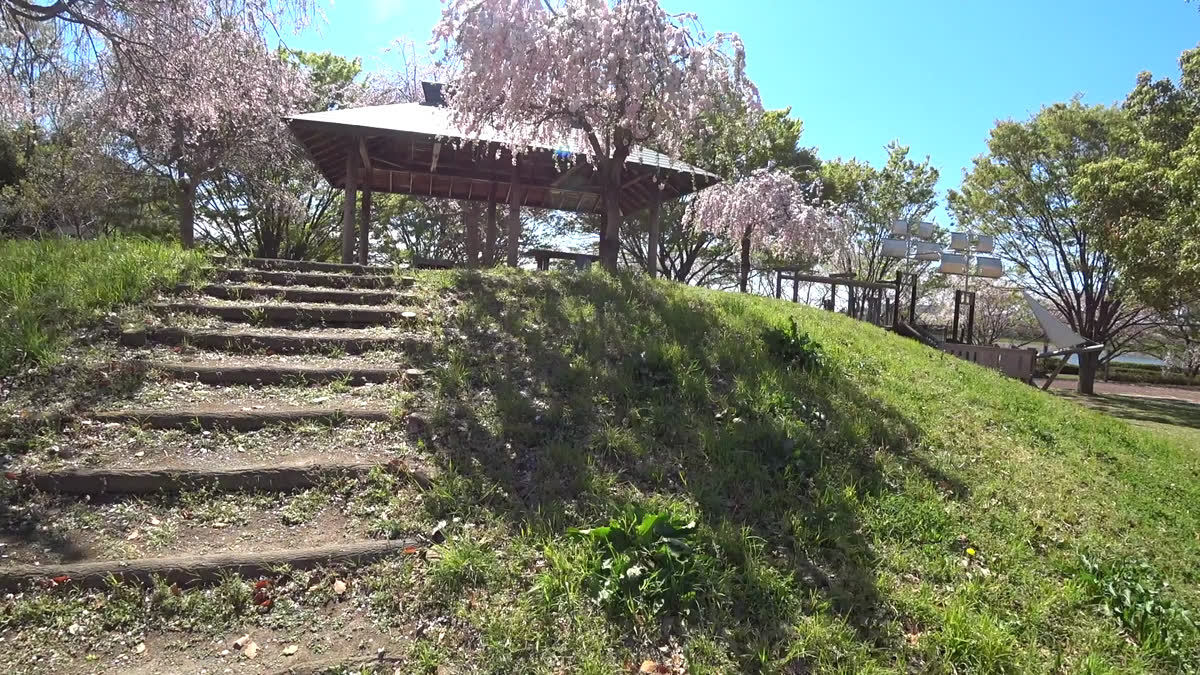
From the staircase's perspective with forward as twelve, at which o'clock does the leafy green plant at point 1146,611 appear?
The leafy green plant is roughly at 10 o'clock from the staircase.

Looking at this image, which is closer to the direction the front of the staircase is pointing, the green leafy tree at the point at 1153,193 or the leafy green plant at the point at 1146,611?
the leafy green plant

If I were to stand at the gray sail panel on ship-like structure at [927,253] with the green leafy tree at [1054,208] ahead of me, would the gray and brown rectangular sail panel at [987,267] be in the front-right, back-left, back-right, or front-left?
front-right

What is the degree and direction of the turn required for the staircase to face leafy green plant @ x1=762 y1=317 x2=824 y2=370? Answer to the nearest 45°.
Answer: approximately 90° to its left

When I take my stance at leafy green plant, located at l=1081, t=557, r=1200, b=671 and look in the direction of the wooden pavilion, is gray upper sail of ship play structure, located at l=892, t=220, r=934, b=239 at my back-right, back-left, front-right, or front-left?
front-right

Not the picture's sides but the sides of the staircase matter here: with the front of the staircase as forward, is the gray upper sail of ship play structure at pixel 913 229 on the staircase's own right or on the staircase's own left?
on the staircase's own left

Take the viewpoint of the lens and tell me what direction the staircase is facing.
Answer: facing the viewer

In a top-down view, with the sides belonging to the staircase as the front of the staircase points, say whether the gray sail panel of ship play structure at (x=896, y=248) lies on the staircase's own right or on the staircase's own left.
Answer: on the staircase's own left
